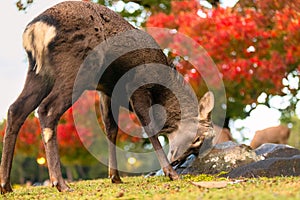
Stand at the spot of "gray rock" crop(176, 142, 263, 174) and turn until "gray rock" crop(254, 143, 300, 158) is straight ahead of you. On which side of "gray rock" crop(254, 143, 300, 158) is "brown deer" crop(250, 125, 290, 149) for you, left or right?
left
